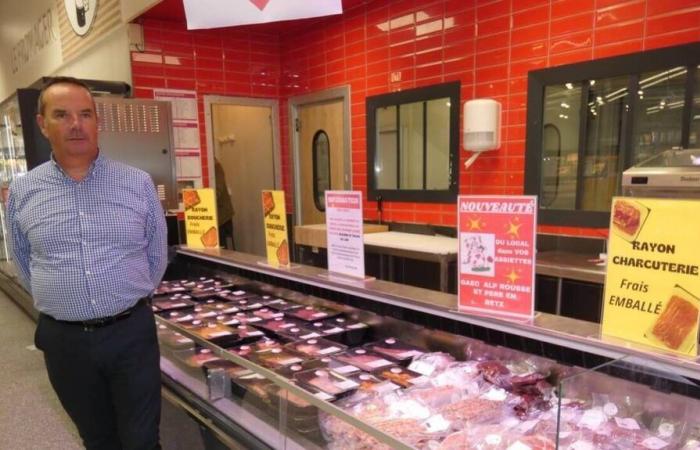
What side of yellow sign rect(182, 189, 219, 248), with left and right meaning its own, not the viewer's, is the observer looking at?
front

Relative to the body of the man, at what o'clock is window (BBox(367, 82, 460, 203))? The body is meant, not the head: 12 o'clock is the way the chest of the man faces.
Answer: The window is roughly at 8 o'clock from the man.

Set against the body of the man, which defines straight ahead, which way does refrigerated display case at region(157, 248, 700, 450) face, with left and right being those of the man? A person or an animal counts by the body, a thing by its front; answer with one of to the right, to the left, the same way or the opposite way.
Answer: to the right

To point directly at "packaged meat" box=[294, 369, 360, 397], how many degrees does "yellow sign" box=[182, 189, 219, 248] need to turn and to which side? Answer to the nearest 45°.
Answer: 0° — it already faces it

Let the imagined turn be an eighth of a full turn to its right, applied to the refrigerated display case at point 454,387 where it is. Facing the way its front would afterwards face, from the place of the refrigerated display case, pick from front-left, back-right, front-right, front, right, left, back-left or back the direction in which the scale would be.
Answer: back-right

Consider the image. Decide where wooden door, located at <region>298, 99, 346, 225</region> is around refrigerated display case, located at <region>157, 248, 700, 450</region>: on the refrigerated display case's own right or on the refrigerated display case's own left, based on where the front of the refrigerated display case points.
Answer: on the refrigerated display case's own right

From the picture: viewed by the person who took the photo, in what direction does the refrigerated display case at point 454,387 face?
facing the viewer and to the left of the viewer

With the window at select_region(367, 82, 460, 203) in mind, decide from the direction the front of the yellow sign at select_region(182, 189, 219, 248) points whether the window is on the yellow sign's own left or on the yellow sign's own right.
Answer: on the yellow sign's own left

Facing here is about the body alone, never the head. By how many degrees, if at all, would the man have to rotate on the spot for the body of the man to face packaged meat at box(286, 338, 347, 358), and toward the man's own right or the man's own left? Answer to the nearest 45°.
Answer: approximately 45° to the man's own left

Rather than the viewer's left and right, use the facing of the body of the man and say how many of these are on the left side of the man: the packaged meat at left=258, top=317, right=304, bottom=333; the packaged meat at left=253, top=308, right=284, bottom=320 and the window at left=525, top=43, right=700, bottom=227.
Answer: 3

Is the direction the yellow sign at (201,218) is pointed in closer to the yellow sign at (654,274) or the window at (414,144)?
the yellow sign

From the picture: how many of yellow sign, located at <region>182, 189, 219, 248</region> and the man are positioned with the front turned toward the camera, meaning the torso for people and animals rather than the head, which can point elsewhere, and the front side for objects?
2

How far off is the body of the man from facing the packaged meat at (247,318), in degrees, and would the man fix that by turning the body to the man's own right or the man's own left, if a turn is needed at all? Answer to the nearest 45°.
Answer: approximately 90° to the man's own left

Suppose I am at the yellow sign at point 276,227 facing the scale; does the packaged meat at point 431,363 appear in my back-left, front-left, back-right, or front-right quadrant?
front-right

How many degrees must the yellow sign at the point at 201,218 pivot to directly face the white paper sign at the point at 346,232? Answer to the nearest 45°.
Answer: approximately 45° to its left
